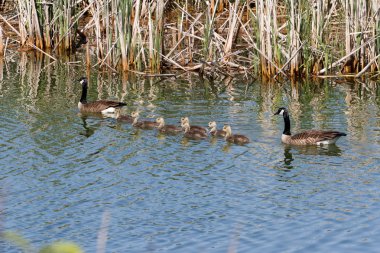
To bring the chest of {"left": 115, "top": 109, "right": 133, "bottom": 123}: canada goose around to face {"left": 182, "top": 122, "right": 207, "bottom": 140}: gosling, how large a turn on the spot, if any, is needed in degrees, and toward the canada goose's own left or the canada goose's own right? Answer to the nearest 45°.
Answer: approximately 135° to the canada goose's own left

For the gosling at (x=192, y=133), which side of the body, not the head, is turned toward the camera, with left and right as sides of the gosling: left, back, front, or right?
left

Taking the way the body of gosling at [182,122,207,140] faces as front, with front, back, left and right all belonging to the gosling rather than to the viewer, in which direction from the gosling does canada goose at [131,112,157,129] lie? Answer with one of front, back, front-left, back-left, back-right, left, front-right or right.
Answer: front-right

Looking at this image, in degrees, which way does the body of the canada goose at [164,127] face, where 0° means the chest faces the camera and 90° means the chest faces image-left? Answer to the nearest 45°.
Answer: approximately 90°

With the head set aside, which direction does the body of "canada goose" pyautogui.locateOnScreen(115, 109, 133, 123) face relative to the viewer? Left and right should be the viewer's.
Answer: facing to the left of the viewer

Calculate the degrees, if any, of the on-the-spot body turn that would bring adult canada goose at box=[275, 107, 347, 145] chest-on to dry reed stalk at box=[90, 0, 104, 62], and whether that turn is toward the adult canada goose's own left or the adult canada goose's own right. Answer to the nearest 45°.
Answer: approximately 45° to the adult canada goose's own right

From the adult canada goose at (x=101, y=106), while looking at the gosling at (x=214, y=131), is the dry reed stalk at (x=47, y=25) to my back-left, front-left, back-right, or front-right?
back-left

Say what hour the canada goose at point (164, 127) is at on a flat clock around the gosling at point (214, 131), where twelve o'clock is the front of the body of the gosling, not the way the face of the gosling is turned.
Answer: The canada goose is roughly at 1 o'clock from the gosling.

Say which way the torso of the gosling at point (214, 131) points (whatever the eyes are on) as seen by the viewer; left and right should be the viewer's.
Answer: facing to the left of the viewer

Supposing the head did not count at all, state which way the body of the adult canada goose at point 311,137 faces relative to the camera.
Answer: to the viewer's left

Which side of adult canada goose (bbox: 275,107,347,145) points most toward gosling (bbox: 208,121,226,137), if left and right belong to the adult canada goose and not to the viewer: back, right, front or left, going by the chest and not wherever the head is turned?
front

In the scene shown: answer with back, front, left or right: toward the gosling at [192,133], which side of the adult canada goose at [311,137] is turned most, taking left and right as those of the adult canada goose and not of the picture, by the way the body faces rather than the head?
front

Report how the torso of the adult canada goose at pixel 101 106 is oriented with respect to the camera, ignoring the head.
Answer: to the viewer's left

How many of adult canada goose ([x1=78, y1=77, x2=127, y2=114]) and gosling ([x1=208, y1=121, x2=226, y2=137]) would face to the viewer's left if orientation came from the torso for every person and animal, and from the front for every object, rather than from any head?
2

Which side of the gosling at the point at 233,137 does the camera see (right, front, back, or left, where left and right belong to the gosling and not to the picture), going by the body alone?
left

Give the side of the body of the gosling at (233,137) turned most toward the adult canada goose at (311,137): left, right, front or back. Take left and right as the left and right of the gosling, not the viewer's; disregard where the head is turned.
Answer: back
